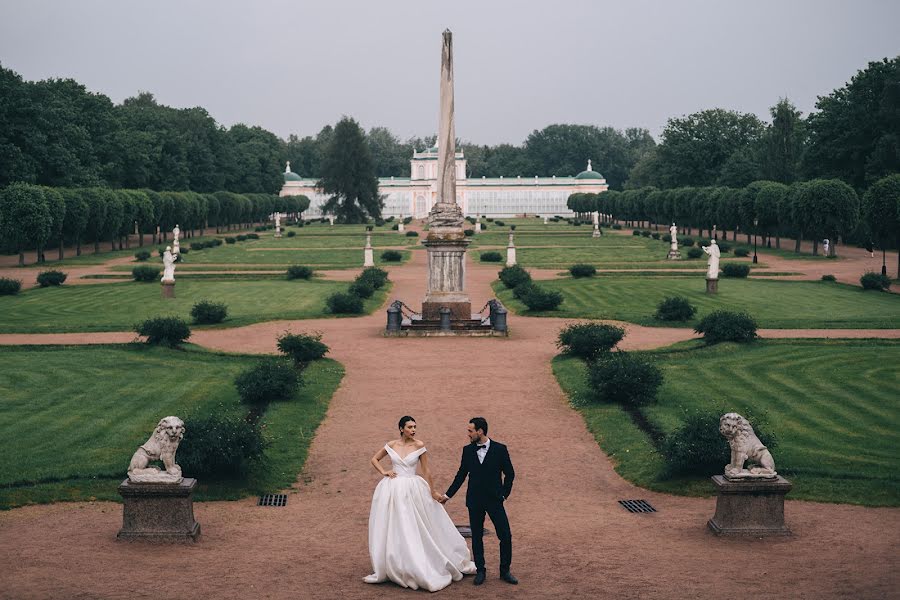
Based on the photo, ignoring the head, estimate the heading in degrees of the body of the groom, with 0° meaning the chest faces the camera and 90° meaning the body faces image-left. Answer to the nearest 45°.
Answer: approximately 0°

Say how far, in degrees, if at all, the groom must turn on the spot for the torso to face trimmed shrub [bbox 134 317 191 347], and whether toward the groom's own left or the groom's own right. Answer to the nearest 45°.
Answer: approximately 135° to the groom's own right

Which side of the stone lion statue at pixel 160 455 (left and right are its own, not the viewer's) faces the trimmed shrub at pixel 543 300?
left

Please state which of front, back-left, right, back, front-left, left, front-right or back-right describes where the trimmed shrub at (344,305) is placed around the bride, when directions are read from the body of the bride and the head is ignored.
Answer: back

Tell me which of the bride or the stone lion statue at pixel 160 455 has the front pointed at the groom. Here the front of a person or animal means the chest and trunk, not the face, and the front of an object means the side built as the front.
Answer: the stone lion statue

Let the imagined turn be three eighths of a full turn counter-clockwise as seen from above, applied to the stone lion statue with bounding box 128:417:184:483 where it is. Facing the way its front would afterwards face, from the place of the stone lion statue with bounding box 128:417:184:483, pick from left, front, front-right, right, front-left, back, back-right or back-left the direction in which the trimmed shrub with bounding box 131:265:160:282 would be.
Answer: front

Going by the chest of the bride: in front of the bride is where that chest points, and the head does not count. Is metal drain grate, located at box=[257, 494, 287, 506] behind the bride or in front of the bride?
behind

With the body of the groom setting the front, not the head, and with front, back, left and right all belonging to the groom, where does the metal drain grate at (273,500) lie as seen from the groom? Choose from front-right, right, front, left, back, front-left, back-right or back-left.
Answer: back-right

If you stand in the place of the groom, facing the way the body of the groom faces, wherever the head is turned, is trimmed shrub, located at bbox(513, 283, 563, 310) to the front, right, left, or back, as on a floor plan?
back

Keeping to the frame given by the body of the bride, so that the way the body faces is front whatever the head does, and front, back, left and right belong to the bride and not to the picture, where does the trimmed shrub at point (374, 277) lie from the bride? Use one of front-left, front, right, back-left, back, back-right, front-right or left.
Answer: back

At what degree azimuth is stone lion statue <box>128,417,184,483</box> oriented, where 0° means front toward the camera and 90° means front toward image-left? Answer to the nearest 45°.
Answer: approximately 315°

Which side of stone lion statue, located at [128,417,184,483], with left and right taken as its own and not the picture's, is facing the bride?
front

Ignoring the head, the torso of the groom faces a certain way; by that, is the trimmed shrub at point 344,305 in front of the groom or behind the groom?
behind

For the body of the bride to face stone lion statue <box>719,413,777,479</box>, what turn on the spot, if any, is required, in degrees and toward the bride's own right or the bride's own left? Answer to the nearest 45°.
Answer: approximately 135° to the bride's own left

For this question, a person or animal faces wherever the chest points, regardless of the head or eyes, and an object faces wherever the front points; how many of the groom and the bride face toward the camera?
2

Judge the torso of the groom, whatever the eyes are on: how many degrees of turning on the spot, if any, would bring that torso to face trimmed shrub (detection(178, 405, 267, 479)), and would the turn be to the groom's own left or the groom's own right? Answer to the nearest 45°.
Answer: approximately 135° to the groom's own right
